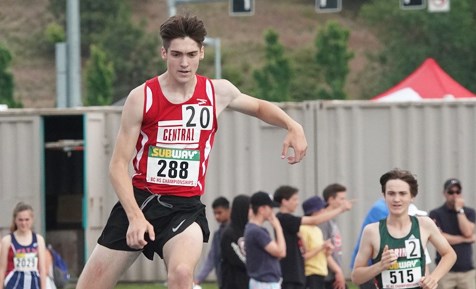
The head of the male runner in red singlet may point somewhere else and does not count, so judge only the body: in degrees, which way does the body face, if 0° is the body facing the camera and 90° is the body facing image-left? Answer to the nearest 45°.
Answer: approximately 0°

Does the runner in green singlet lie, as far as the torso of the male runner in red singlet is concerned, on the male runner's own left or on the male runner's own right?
on the male runner's own left

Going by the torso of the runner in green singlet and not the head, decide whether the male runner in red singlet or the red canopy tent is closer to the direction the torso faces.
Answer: the male runner in red singlet

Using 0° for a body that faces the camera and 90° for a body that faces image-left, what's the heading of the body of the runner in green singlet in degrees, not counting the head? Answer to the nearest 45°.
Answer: approximately 0°

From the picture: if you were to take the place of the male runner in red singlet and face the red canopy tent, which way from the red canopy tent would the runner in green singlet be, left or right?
right

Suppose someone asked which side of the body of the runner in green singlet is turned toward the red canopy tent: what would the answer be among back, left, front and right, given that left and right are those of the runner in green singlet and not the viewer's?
back

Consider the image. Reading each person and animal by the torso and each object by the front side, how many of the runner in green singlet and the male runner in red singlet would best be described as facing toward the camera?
2
